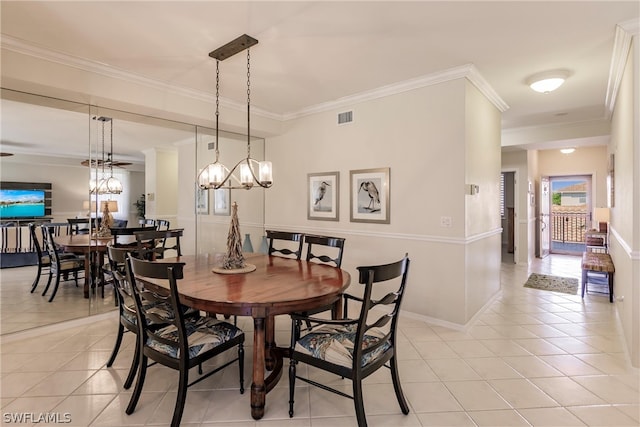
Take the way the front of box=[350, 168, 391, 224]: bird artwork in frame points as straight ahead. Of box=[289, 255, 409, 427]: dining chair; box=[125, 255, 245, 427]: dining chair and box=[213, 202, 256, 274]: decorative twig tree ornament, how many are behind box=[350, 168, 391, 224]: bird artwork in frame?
0

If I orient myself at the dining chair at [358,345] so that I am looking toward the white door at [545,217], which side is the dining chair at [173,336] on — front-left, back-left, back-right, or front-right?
back-left

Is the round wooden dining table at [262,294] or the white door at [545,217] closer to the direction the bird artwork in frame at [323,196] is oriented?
the round wooden dining table

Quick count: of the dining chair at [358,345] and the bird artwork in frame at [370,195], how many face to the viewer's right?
0

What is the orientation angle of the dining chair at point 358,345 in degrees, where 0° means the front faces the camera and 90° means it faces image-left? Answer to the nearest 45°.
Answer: approximately 135°

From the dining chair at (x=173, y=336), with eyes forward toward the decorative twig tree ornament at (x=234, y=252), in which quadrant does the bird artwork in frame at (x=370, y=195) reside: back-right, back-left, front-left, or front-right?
front-right

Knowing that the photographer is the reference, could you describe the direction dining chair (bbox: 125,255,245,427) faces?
facing away from the viewer and to the right of the viewer

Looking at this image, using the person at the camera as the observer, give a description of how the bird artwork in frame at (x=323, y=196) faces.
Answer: facing the viewer and to the left of the viewer

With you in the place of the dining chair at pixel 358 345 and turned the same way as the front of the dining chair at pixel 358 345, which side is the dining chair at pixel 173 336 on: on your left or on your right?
on your left

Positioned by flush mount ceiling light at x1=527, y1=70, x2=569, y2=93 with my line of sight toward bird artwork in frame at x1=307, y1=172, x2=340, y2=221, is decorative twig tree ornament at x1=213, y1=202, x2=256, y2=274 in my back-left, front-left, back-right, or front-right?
front-left

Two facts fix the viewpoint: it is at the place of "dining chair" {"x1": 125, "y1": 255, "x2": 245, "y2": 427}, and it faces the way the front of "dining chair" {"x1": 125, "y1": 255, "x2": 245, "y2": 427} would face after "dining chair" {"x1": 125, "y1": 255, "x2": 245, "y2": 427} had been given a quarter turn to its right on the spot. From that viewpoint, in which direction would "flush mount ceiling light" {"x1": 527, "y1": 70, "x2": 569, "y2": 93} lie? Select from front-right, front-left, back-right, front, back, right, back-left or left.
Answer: front-left

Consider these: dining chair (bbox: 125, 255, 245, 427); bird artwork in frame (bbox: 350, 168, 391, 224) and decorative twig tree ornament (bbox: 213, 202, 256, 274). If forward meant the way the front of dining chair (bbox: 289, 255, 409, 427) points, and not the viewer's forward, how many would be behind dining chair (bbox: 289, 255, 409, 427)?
0

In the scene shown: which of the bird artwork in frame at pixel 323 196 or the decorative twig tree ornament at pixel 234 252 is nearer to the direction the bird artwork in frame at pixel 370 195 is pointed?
the decorative twig tree ornament

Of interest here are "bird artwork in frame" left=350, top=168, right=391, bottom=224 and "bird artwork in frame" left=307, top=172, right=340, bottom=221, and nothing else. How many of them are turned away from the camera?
0

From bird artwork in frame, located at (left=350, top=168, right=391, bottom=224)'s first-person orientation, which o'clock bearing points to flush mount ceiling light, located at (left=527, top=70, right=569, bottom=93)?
The flush mount ceiling light is roughly at 8 o'clock from the bird artwork in frame.

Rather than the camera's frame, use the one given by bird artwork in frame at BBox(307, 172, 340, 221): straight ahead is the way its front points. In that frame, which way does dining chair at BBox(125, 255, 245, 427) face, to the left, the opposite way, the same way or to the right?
the opposite way

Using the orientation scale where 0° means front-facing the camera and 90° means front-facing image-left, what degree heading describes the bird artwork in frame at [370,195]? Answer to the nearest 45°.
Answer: approximately 45°

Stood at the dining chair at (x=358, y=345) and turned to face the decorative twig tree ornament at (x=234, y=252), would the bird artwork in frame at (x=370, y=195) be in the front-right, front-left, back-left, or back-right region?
front-right

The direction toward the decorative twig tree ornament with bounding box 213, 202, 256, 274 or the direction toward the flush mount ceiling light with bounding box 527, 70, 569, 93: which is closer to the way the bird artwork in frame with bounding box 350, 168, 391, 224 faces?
the decorative twig tree ornament

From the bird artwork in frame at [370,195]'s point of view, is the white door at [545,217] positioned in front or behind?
behind
